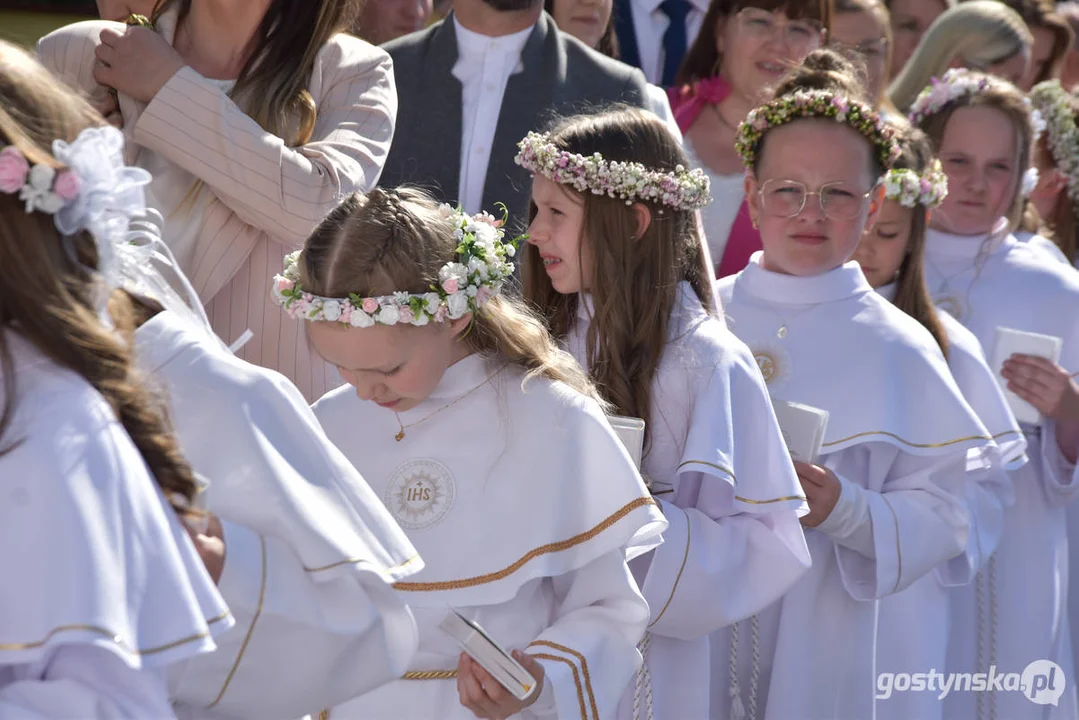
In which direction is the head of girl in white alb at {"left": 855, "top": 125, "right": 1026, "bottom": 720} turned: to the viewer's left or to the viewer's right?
to the viewer's left

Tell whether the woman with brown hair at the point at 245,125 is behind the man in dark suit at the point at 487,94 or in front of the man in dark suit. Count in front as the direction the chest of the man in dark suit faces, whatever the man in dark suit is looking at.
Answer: in front

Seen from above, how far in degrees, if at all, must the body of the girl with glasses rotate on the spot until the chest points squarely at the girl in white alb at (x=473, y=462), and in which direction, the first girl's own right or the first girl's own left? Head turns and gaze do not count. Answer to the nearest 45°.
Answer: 0° — they already face them

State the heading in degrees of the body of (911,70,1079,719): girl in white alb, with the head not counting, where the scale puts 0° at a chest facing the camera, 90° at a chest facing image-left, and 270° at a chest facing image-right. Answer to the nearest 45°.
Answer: approximately 45°

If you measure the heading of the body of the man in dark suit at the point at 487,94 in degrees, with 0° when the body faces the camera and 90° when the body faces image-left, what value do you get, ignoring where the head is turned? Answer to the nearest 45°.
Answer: approximately 0°

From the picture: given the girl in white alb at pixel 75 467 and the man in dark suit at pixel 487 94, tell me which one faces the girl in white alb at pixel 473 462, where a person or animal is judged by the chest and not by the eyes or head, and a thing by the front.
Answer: the man in dark suit

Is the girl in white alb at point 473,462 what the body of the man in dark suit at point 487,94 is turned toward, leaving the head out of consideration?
yes

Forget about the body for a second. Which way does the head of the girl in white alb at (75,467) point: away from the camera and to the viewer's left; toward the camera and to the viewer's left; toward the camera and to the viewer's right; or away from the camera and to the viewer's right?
away from the camera and to the viewer's left

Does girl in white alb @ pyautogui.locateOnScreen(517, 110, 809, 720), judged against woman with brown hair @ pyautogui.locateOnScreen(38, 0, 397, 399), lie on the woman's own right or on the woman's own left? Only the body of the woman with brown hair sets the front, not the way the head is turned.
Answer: on the woman's own left

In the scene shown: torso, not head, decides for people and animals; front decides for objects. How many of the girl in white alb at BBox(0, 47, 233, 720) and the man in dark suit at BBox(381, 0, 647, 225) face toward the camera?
1

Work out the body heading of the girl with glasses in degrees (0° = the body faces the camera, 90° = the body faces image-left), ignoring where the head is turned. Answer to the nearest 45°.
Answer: approximately 45°
